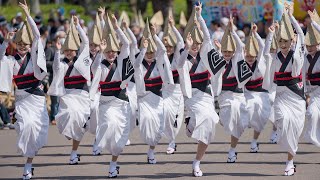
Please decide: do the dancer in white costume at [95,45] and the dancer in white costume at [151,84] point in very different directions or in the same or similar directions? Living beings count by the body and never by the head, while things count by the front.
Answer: same or similar directions

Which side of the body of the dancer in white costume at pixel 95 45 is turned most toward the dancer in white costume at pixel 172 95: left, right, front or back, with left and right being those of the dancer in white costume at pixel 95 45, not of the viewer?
left

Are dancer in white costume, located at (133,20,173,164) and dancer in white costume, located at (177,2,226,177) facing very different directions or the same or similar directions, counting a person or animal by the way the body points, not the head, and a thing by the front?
same or similar directions

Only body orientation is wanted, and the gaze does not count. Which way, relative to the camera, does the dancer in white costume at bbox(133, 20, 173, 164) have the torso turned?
toward the camera

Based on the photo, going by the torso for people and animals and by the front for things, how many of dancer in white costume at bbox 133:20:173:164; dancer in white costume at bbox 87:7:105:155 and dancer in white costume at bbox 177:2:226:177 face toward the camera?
3

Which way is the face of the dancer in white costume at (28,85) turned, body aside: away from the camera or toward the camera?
toward the camera

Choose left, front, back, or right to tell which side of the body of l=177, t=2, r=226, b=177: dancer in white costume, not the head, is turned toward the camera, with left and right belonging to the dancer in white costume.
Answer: front

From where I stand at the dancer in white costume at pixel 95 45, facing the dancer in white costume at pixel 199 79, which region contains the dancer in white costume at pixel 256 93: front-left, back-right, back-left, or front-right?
front-left

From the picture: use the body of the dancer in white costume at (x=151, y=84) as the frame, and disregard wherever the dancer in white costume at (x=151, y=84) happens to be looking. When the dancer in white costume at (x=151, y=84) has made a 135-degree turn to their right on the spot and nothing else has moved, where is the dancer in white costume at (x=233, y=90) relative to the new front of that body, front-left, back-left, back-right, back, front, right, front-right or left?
back-right

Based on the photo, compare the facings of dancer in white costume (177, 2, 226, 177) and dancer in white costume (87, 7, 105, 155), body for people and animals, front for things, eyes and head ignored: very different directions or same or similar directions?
same or similar directions

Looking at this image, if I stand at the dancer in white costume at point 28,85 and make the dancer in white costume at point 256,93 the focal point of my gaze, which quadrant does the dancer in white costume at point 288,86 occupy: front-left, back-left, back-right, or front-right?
front-right

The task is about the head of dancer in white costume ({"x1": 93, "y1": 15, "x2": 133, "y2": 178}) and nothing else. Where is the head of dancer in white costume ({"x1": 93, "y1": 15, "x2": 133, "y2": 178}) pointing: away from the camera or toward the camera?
toward the camera

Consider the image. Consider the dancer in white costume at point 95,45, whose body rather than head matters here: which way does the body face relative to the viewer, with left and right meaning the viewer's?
facing the viewer

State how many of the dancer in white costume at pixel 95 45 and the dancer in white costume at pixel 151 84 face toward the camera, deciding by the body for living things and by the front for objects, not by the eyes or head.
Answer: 2
